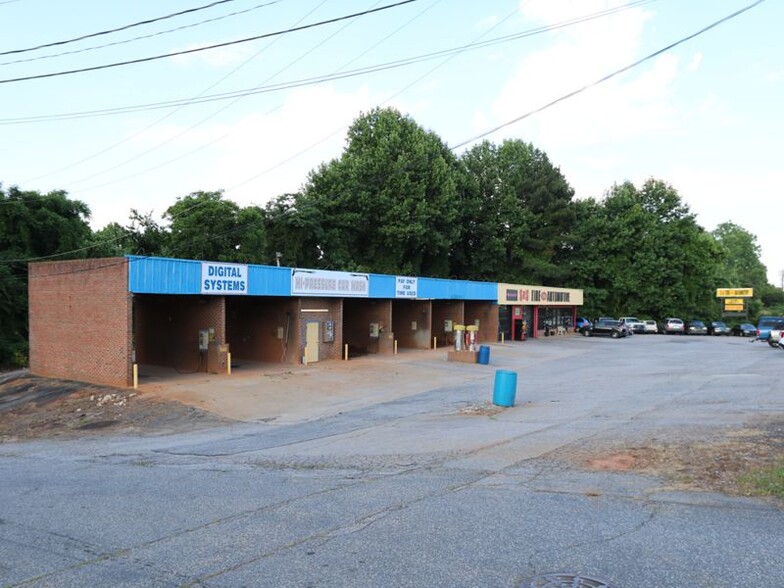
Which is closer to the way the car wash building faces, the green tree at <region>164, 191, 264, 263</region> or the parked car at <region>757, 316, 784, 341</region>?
the parked car

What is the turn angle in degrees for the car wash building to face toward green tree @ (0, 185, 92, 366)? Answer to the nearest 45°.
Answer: approximately 180°

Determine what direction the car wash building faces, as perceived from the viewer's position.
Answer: facing the viewer and to the right of the viewer

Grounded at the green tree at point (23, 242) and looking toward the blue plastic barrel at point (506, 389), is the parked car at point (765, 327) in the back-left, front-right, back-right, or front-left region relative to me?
front-left

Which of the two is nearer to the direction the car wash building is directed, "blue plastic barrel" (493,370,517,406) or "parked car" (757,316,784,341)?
the blue plastic barrel

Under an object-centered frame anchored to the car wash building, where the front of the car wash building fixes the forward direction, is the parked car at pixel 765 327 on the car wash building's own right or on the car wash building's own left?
on the car wash building's own left

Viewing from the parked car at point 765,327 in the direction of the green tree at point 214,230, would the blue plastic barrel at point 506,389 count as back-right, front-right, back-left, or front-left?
front-left

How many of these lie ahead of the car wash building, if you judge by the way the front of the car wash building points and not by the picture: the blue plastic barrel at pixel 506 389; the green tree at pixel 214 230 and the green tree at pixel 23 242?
1

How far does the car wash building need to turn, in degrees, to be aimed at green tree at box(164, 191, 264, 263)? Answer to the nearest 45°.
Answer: approximately 135° to its left

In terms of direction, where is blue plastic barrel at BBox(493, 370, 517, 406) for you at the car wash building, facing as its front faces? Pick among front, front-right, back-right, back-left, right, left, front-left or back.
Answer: front

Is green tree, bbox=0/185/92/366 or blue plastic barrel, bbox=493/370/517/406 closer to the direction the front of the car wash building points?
the blue plastic barrel

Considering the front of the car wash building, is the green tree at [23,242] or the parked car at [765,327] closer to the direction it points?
the parked car
